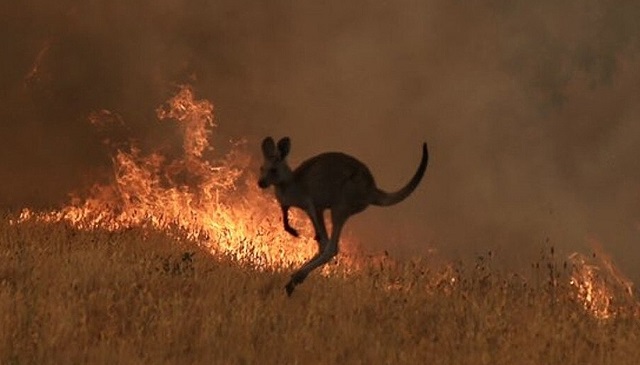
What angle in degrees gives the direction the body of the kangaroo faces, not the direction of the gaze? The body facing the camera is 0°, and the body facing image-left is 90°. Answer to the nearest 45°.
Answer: approximately 90°
